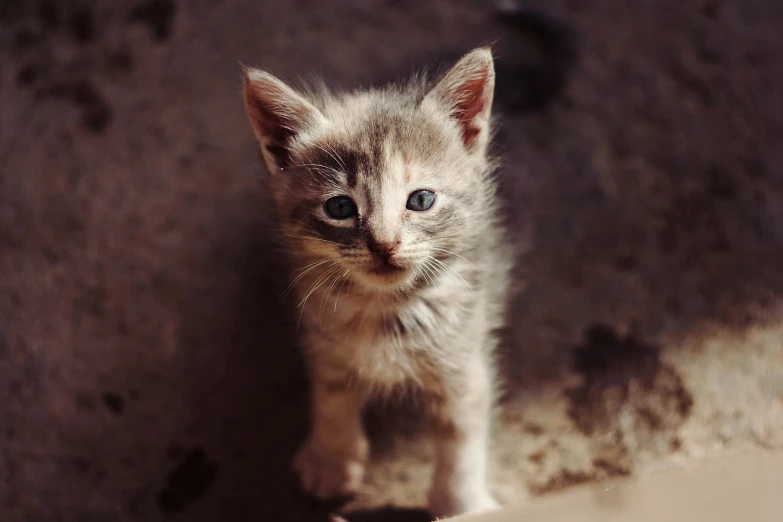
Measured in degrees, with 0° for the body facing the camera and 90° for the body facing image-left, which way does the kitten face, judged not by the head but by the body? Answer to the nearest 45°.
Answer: approximately 0°
